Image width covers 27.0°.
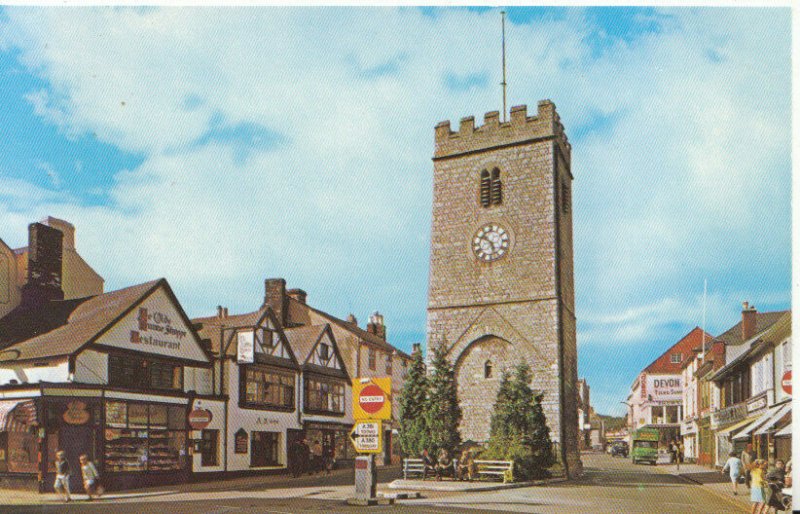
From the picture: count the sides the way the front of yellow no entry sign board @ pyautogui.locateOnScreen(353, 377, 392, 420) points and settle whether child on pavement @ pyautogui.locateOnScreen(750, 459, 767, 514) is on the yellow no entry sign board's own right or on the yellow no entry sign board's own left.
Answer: on the yellow no entry sign board's own left

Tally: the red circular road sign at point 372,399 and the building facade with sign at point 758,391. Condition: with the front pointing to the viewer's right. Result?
0

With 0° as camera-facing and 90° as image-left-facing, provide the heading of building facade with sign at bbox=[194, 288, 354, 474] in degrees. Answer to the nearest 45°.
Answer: approximately 315°

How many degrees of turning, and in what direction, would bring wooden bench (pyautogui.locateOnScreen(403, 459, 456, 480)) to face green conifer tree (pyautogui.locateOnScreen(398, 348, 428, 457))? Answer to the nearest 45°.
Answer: approximately 180°
